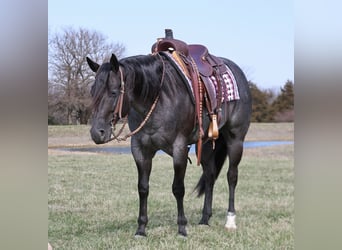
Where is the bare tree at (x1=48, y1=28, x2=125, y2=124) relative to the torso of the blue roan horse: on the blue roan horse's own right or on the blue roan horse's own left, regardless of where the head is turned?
on the blue roan horse's own right

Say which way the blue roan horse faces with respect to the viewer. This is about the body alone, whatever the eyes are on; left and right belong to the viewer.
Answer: facing the viewer and to the left of the viewer
